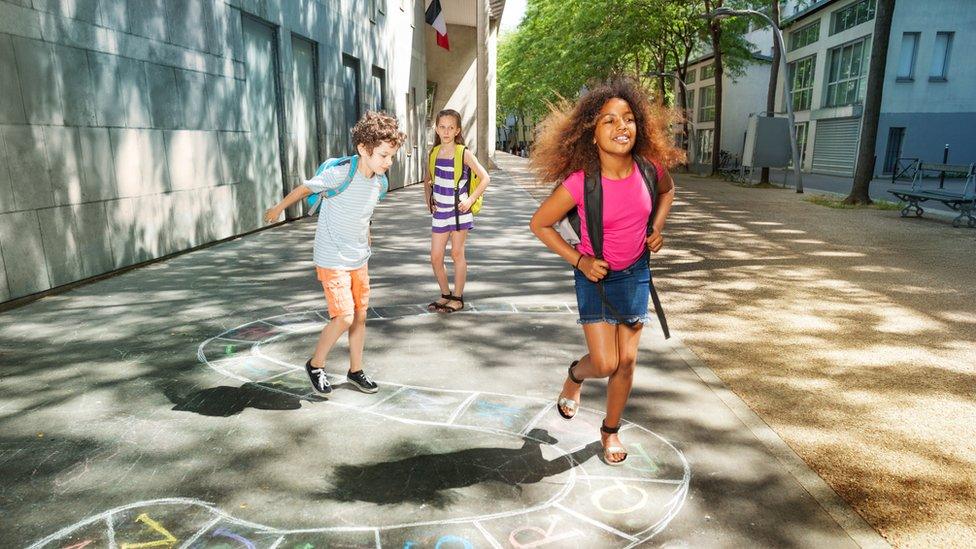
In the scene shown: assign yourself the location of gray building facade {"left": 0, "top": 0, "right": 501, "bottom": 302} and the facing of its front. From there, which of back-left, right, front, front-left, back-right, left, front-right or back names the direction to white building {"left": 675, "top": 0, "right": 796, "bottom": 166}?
left

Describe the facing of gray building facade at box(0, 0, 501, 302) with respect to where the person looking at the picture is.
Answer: facing the viewer and to the right of the viewer

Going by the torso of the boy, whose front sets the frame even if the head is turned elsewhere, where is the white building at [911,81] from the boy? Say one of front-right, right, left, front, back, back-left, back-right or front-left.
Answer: left

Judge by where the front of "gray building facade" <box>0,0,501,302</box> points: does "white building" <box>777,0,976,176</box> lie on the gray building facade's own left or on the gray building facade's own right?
on the gray building facade's own left

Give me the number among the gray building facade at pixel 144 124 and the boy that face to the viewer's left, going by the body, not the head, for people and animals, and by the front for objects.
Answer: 0

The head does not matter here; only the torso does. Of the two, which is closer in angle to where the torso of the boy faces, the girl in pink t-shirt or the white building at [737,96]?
the girl in pink t-shirt

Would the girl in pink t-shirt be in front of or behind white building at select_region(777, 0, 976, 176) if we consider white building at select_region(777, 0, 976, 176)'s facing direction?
in front

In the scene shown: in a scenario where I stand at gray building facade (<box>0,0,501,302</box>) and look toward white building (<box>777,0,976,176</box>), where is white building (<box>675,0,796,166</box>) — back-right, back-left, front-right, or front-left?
front-left

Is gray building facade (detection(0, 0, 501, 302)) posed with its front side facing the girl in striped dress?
yes

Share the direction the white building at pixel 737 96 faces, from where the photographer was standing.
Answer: facing the viewer and to the left of the viewer

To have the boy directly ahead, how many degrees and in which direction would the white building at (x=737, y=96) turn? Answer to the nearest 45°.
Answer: approximately 45° to its left

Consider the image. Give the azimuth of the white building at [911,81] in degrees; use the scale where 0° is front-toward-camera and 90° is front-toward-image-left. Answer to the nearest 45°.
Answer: approximately 45°

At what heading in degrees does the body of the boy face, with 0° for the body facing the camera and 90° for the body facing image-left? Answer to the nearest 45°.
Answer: approximately 315°

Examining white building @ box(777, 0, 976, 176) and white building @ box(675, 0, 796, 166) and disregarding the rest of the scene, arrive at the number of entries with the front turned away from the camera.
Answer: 0

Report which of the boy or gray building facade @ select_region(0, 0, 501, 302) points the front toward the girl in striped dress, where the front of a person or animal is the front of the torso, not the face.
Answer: the gray building facade
